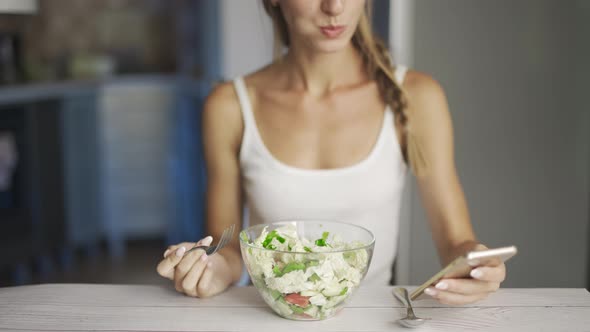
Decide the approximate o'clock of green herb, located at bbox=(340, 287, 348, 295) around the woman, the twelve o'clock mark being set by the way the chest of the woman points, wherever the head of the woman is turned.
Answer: The green herb is roughly at 12 o'clock from the woman.

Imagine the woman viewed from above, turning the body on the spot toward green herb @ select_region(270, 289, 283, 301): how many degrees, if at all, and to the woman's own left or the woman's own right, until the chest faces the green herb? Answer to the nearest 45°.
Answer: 0° — they already face it

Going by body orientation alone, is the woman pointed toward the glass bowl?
yes

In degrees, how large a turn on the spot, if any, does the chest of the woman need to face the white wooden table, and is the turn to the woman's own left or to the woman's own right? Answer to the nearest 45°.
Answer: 0° — they already face it

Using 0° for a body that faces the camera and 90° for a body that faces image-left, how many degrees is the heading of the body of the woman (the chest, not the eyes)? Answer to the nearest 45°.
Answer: approximately 0°
